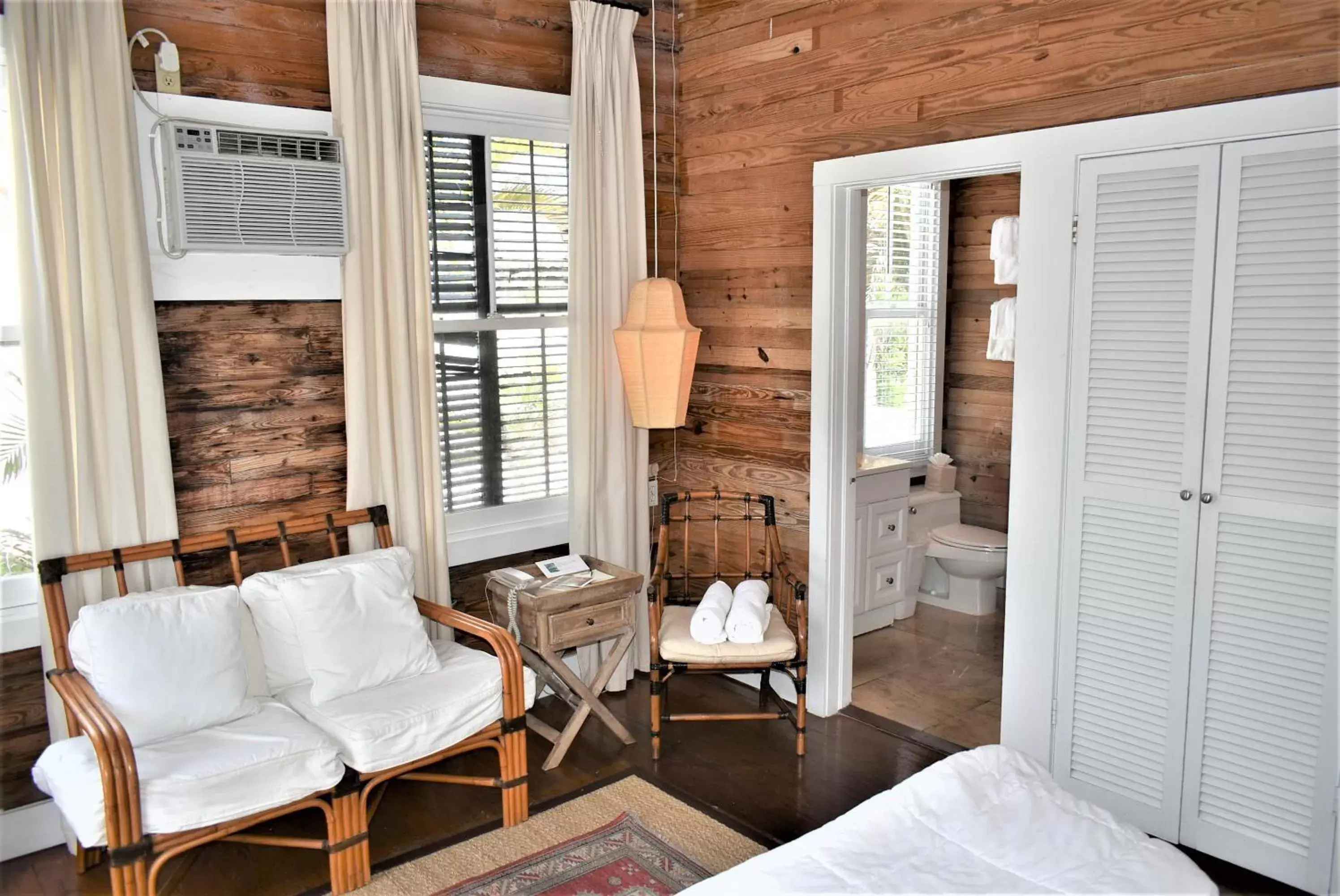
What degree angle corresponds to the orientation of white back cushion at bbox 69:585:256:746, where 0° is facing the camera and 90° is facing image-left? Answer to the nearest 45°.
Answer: approximately 315°

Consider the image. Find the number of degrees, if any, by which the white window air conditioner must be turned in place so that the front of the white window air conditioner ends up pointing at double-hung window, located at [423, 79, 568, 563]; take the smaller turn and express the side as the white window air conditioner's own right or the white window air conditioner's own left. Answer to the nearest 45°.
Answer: approximately 90° to the white window air conditioner's own left

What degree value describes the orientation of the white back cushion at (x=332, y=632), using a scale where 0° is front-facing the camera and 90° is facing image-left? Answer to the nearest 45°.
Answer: approximately 315°

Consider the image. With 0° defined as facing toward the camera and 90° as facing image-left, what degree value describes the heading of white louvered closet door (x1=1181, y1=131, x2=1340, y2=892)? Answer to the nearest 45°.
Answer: approximately 45°

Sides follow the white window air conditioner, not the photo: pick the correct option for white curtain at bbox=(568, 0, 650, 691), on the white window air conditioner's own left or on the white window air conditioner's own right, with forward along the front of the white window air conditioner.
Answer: on the white window air conditioner's own left
